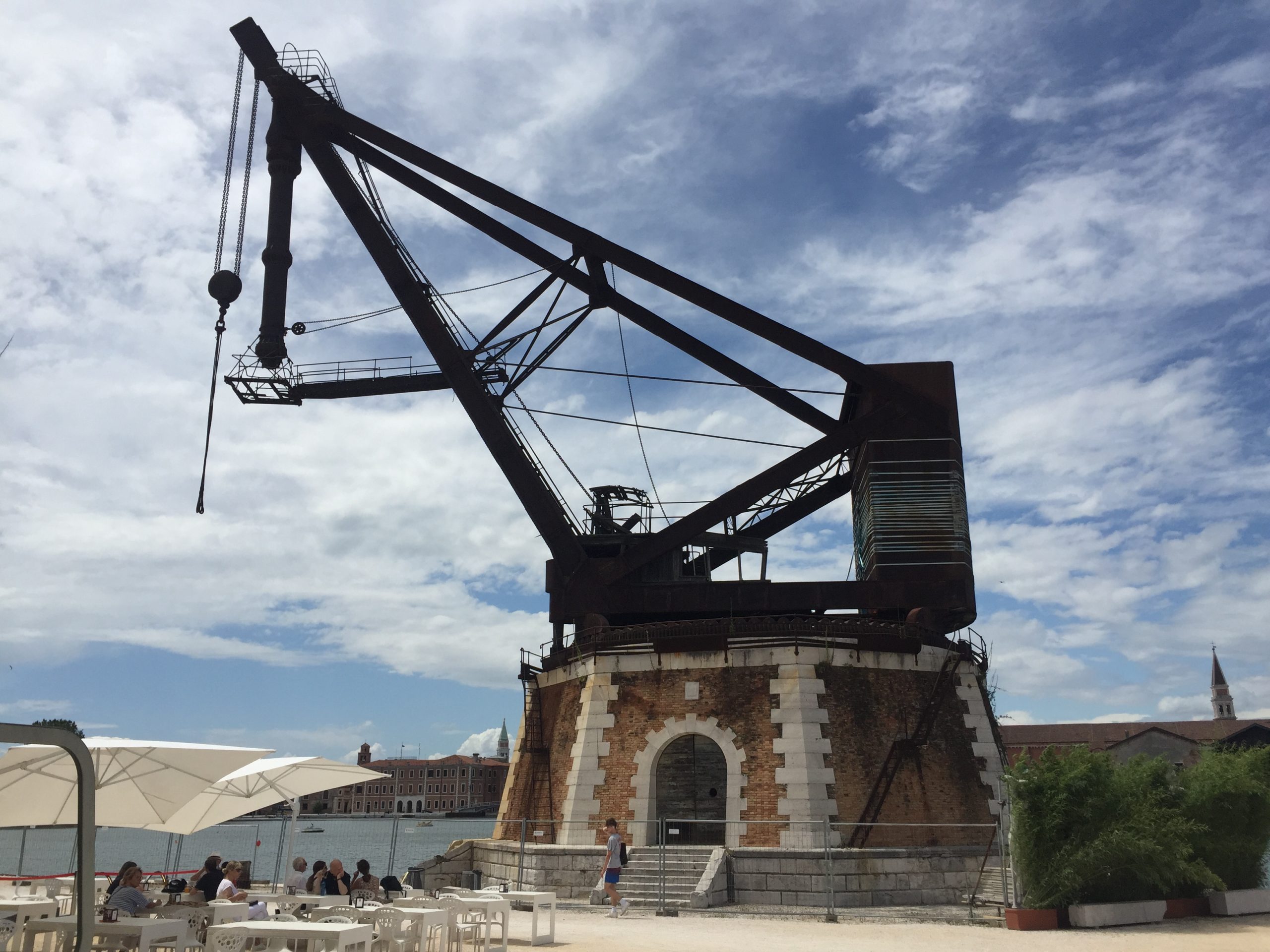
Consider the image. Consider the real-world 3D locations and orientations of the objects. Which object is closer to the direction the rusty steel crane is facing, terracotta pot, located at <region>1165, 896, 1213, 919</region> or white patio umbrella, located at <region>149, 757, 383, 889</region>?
the white patio umbrella

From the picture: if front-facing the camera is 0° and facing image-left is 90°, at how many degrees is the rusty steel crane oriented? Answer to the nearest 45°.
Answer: approximately 90°

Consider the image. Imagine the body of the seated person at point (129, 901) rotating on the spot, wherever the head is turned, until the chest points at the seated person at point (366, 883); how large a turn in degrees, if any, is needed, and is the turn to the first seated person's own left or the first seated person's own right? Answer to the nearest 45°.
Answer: approximately 45° to the first seated person's own left

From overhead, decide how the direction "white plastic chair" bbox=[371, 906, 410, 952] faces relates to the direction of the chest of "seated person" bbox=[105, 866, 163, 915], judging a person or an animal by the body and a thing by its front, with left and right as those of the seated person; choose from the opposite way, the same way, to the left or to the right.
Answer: to the left

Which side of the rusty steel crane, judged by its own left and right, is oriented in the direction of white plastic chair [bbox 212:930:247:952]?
left

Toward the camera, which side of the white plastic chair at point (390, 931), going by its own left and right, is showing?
back

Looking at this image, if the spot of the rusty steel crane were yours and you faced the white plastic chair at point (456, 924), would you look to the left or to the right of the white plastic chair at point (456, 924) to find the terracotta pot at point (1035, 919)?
left

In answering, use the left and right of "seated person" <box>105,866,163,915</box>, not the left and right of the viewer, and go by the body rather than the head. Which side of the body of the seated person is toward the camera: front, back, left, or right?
right

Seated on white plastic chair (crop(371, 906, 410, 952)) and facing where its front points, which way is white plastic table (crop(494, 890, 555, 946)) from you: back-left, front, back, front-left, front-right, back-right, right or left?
front-right

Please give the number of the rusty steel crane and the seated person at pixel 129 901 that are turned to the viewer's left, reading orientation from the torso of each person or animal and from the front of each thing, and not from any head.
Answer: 1
